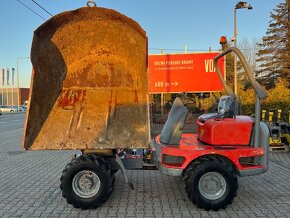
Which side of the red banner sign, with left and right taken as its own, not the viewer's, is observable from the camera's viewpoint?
front

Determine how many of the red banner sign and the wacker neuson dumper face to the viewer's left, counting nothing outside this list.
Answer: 1

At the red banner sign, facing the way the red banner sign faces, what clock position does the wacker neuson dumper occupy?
The wacker neuson dumper is roughly at 12 o'clock from the red banner sign.

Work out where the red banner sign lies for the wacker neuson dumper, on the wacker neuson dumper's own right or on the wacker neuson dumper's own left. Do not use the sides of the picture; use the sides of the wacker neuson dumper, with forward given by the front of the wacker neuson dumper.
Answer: on the wacker neuson dumper's own right

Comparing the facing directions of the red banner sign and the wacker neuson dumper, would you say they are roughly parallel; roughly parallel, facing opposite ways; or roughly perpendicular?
roughly perpendicular

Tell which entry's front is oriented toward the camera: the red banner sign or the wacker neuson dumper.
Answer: the red banner sign

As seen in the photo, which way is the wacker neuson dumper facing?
to the viewer's left
